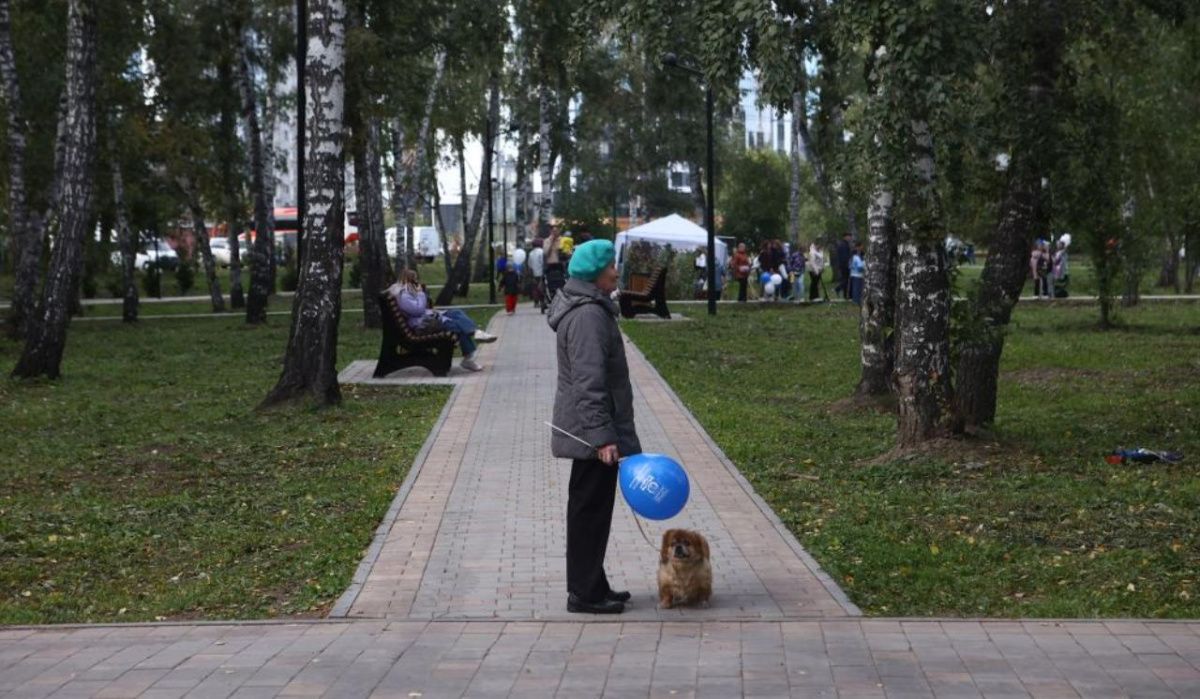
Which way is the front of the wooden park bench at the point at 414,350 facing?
to the viewer's right

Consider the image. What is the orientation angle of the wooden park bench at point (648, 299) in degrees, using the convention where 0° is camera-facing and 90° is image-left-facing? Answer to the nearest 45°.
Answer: approximately 90°

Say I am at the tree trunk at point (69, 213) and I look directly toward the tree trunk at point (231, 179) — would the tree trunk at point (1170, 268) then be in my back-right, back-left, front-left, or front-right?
front-right

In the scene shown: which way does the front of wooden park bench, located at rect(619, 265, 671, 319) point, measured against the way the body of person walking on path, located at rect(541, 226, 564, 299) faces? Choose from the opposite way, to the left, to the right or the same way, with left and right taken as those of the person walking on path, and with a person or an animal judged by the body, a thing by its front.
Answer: to the right

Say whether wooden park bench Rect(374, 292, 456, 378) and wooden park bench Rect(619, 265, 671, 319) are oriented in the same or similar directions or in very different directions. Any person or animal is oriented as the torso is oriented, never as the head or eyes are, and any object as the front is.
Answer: very different directions

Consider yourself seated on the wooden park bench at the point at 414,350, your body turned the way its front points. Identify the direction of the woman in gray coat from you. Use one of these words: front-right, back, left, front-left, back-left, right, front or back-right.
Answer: right

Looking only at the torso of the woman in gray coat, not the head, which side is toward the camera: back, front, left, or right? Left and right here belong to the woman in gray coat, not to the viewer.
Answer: right

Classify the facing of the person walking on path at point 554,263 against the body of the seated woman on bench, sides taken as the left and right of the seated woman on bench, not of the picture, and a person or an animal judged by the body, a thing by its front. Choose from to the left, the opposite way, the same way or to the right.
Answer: to the right

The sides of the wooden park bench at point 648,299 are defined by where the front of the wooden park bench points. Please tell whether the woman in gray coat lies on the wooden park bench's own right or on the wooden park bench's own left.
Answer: on the wooden park bench's own left

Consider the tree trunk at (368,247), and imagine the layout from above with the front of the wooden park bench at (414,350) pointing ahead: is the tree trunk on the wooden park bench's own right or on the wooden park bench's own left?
on the wooden park bench's own left

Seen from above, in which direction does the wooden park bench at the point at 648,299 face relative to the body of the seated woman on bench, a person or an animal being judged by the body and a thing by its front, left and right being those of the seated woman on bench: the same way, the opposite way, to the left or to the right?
the opposite way

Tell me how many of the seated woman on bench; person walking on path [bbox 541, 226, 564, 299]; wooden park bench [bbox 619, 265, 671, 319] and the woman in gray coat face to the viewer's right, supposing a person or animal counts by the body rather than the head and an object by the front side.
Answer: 2

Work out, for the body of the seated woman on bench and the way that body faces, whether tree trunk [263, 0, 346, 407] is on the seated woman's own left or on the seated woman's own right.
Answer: on the seated woman's own right

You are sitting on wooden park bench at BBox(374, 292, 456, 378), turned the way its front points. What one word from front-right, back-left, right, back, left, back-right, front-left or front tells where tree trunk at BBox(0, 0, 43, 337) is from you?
back-left

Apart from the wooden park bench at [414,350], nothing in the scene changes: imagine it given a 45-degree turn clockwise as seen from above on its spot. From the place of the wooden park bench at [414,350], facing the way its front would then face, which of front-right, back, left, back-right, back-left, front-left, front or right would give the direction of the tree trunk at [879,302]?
front

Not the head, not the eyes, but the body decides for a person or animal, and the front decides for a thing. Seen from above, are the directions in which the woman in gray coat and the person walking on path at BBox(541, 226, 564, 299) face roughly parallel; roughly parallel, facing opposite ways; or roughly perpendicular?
roughly perpendicular
